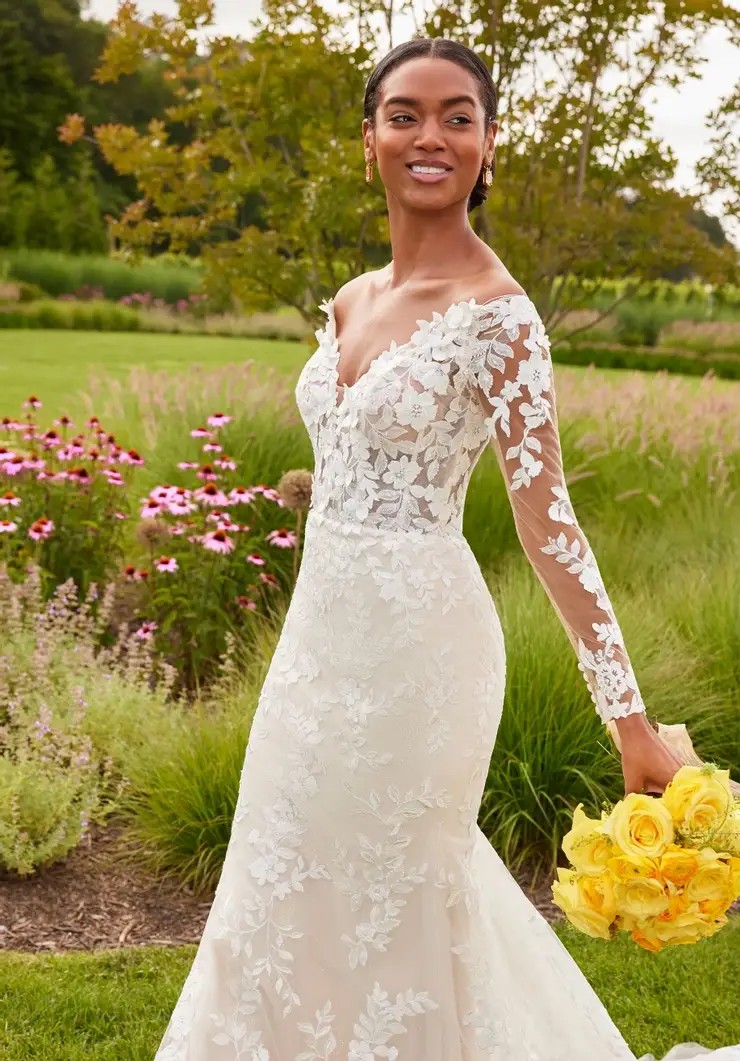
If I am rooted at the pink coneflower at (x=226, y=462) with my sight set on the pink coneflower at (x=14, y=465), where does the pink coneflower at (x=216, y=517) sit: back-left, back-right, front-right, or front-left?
front-left

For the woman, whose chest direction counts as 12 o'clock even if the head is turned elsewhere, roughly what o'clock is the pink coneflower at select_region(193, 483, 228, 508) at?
The pink coneflower is roughly at 4 o'clock from the woman.

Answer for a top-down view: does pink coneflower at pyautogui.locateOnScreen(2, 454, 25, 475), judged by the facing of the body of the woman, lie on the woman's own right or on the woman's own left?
on the woman's own right

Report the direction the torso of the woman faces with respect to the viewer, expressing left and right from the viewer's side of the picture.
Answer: facing the viewer and to the left of the viewer

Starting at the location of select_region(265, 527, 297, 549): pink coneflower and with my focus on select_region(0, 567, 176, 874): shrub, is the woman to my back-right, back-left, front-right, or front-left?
front-left

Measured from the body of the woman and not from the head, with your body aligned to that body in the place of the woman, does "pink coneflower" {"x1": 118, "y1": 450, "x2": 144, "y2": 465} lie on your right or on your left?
on your right

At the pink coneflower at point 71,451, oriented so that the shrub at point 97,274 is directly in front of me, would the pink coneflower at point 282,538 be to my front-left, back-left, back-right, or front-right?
back-right

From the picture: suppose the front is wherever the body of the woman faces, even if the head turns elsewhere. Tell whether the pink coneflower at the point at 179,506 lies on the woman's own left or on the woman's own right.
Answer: on the woman's own right

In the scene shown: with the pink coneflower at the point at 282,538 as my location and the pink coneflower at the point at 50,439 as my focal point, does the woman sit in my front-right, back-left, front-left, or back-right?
back-left

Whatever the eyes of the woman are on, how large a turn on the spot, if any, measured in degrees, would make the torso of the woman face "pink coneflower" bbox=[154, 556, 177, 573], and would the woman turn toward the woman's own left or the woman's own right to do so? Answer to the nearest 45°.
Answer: approximately 135° to the woman's own right

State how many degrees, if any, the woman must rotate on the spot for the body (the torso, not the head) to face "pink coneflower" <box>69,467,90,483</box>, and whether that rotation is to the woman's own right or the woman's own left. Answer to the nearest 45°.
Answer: approximately 90° to the woman's own right
